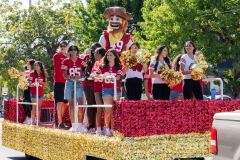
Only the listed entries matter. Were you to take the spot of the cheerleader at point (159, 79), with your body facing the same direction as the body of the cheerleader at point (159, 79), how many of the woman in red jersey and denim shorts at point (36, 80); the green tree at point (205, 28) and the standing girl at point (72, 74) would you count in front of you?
0

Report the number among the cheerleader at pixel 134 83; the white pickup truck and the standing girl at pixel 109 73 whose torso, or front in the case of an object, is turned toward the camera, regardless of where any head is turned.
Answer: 2

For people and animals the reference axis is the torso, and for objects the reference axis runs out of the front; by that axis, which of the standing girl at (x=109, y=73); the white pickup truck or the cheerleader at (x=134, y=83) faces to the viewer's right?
the white pickup truck

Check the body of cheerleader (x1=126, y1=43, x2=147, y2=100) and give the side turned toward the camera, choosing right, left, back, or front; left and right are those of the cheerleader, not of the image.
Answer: front

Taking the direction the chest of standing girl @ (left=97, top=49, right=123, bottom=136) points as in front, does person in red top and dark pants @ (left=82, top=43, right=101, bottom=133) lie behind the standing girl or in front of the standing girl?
behind

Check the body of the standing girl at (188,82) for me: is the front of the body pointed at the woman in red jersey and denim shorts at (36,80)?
no

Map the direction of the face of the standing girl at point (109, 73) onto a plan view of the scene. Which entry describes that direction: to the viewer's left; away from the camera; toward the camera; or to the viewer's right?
toward the camera

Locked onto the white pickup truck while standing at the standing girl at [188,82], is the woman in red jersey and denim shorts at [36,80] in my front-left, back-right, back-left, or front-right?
back-right

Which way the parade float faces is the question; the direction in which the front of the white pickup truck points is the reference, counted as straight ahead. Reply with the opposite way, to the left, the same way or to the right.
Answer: the same way

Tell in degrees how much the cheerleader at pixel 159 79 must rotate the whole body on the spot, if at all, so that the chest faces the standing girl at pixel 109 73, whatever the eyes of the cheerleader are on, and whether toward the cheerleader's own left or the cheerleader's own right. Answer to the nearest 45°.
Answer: approximately 90° to the cheerleader's own right

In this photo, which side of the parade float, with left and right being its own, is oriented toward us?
right

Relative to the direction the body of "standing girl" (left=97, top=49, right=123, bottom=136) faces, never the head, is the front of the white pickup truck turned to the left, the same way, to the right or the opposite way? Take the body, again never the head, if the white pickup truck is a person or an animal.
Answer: to the left

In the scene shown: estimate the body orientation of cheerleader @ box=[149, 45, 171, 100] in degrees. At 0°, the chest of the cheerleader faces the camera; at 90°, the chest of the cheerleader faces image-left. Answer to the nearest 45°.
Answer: approximately 315°

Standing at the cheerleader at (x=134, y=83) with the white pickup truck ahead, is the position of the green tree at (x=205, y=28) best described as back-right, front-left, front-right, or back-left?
back-left

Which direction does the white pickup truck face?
to the viewer's right
